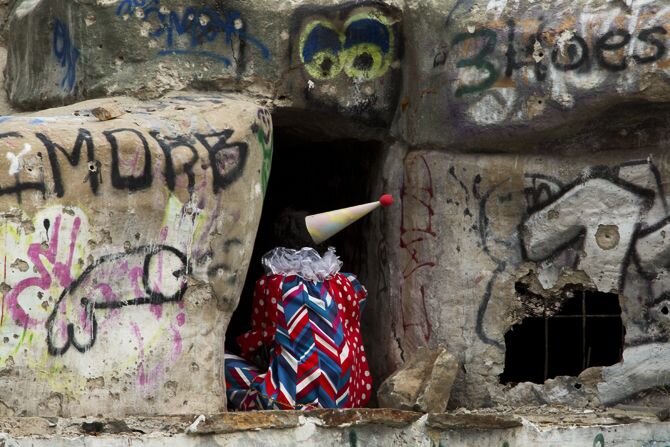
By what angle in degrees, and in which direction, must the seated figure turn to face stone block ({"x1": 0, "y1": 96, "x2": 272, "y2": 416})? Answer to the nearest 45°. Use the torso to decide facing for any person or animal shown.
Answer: approximately 90° to its left

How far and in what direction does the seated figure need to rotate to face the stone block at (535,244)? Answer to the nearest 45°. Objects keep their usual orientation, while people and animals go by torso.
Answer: approximately 135° to its right

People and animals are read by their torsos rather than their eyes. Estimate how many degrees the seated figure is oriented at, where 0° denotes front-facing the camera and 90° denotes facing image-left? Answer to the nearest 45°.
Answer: approximately 135°

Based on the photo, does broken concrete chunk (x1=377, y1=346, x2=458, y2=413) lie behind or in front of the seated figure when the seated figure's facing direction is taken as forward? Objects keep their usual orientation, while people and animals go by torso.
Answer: behind
